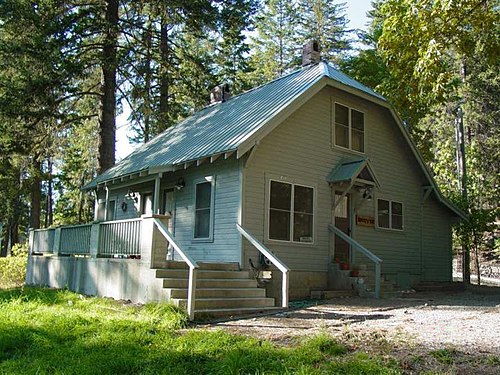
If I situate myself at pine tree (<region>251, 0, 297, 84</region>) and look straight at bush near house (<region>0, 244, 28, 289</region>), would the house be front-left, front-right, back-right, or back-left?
front-left

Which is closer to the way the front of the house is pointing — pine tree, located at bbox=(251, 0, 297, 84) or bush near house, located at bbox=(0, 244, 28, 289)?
the bush near house

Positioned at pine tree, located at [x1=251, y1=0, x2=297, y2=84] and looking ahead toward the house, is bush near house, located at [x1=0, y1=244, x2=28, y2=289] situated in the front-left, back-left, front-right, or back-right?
front-right
